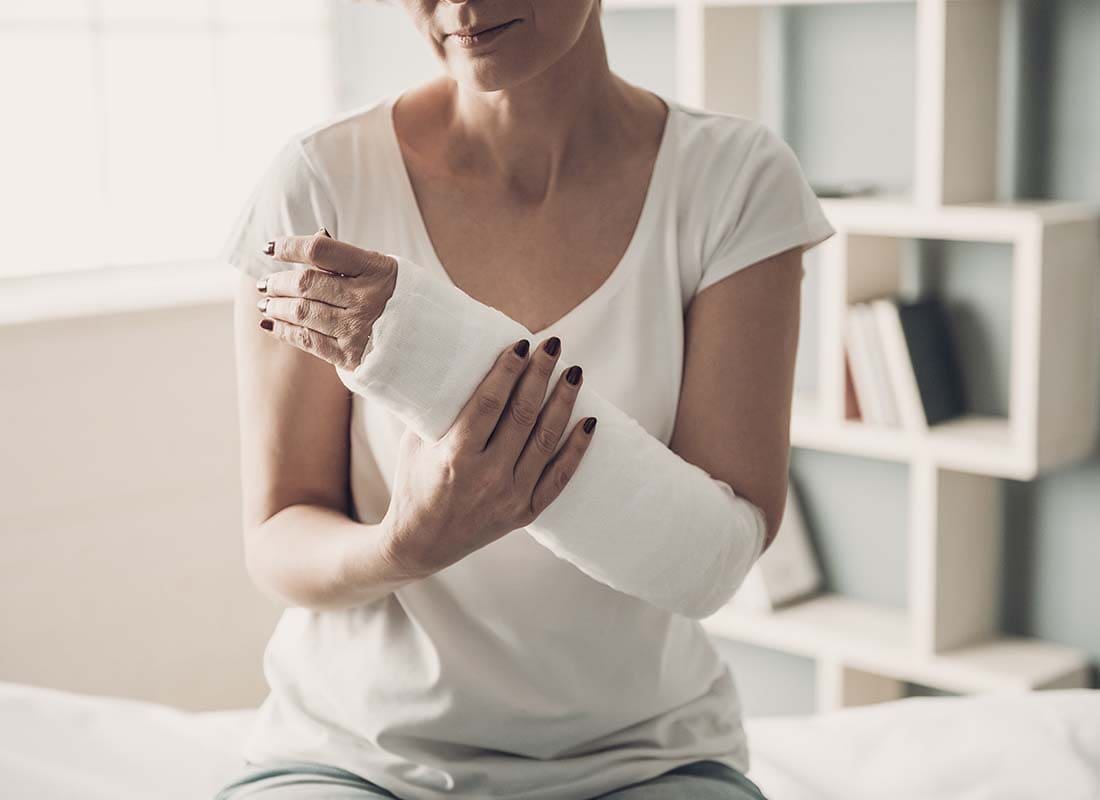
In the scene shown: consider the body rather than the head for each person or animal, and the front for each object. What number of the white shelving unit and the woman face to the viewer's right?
0

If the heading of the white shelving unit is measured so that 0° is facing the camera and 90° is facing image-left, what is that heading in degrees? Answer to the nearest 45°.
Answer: approximately 45°

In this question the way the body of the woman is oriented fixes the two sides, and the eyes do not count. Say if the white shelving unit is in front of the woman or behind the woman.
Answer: behind

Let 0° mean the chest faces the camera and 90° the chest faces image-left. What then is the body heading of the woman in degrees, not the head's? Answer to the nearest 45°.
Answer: approximately 0°
